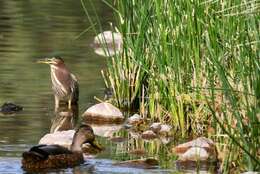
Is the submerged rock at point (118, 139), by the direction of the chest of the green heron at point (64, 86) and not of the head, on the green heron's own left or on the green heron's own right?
on the green heron's own left

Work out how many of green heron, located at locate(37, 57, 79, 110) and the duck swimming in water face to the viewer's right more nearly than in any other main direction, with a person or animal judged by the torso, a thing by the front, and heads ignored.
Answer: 1

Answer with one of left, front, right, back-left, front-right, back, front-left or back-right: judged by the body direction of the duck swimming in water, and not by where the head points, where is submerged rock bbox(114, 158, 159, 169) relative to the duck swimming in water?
front

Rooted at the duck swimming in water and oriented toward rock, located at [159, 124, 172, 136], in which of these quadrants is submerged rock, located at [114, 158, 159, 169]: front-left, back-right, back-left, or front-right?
front-right

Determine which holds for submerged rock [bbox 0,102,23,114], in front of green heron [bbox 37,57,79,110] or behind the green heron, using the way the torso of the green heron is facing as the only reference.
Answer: in front

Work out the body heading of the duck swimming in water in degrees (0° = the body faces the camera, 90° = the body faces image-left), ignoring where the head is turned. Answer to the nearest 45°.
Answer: approximately 270°

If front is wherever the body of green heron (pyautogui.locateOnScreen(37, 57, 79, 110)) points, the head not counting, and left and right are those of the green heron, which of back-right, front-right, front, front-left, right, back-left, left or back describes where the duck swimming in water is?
front-left

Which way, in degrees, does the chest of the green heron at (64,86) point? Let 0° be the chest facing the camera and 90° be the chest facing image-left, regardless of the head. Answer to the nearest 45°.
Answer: approximately 45°

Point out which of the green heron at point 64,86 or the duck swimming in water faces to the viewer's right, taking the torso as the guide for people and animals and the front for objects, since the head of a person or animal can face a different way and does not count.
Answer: the duck swimming in water

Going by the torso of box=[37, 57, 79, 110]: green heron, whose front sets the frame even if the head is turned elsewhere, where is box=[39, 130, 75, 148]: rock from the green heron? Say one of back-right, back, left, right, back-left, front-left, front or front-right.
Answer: front-left

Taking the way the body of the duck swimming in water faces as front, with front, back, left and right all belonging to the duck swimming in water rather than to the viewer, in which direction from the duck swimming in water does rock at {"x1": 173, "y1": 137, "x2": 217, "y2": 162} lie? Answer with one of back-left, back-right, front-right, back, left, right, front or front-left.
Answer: front
